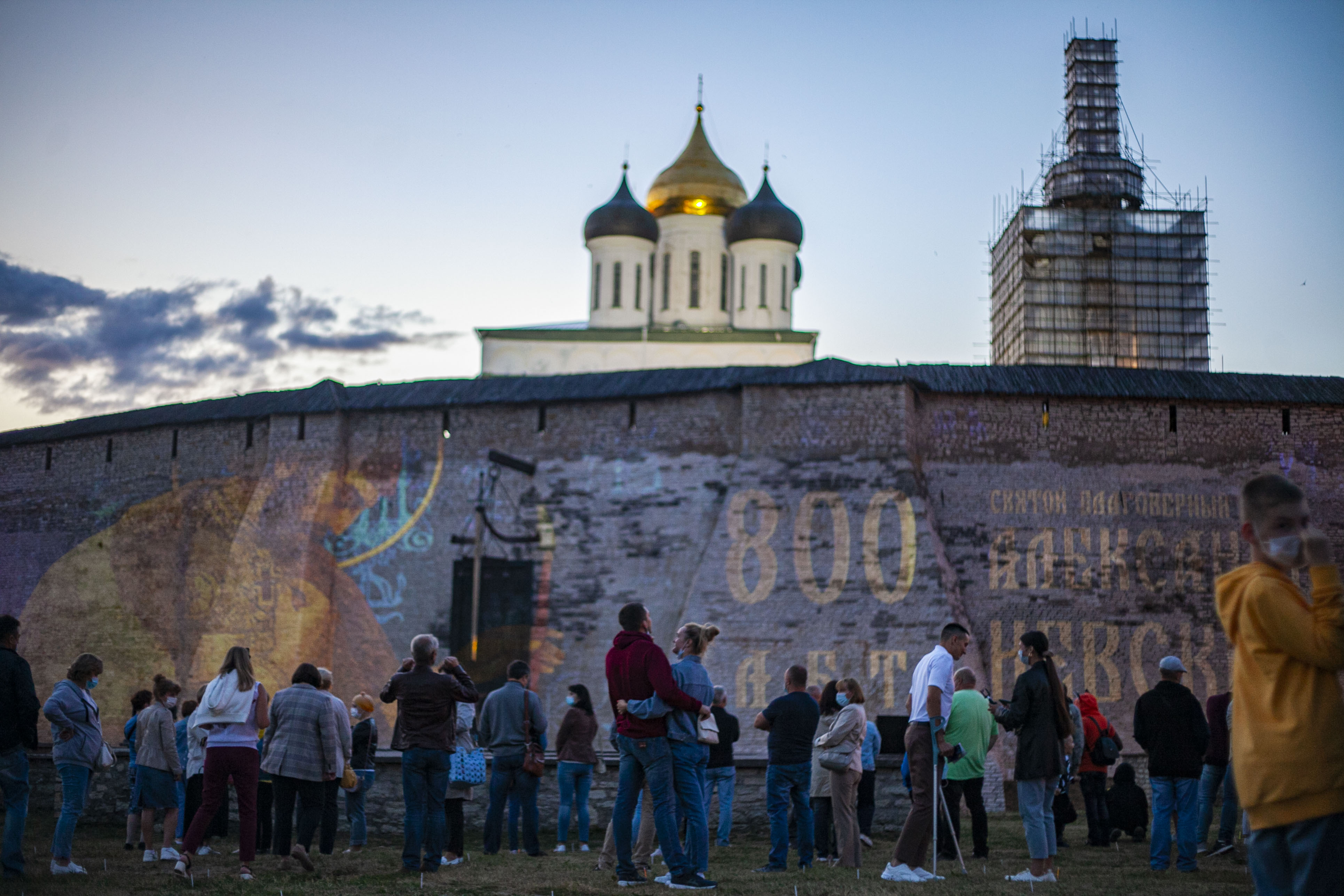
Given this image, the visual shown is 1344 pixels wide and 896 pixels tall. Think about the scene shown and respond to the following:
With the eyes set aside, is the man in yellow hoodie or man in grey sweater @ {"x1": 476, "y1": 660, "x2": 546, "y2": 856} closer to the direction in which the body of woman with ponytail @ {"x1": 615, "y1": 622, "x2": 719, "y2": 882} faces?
the man in grey sweater

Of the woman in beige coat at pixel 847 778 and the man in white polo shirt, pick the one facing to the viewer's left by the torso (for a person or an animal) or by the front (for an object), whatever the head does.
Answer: the woman in beige coat

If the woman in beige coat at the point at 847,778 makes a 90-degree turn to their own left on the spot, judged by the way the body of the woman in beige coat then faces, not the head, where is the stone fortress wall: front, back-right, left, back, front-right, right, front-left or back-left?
back

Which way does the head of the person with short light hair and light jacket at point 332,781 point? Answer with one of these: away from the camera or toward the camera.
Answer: away from the camera

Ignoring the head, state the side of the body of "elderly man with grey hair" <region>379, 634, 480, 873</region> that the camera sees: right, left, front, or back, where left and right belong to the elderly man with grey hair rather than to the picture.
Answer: back

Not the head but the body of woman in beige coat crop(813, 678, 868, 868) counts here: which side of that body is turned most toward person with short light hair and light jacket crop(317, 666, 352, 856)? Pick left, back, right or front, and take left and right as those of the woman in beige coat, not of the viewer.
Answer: front

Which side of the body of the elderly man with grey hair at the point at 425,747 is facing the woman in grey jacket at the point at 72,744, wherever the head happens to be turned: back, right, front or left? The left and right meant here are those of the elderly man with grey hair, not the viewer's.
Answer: left

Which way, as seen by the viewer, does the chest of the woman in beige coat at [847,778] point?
to the viewer's left

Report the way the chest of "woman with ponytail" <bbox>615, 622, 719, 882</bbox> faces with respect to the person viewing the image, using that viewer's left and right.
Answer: facing away from the viewer and to the left of the viewer

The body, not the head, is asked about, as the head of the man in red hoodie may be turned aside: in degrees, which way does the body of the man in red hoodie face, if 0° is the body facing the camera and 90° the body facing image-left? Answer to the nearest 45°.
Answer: approximately 225°

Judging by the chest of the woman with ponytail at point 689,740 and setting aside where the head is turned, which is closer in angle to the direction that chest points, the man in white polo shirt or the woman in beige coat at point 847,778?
the woman in beige coat

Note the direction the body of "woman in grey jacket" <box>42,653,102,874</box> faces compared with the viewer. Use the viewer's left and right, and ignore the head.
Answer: facing to the right of the viewer

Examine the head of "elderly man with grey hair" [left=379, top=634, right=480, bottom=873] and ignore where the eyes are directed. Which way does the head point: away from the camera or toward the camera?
away from the camera
